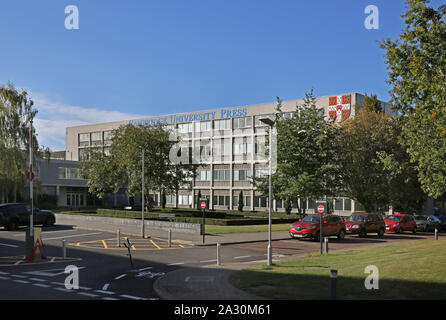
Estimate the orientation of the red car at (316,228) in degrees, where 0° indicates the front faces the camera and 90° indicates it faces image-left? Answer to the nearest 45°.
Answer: approximately 45°

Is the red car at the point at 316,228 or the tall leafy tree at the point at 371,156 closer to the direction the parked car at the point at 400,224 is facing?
the red car

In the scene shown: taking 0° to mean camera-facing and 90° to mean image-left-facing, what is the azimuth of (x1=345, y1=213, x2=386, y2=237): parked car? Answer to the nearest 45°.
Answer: approximately 45°

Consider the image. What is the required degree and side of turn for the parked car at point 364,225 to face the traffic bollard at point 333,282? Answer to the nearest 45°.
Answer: approximately 45° to its left

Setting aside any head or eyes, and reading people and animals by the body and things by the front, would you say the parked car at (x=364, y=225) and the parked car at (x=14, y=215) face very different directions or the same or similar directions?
very different directions

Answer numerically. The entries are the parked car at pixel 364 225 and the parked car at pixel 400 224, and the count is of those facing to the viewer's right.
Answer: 0

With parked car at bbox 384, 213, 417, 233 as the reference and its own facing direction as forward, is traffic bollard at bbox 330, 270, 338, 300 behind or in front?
in front
